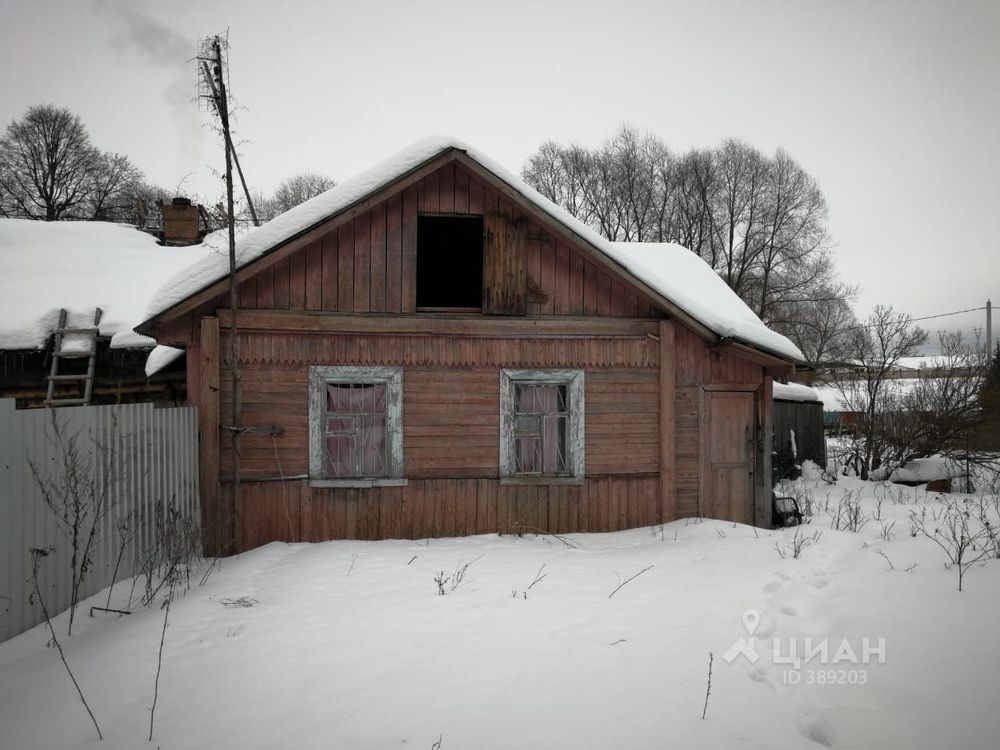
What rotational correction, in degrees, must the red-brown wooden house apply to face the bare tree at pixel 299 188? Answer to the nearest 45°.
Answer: approximately 180°

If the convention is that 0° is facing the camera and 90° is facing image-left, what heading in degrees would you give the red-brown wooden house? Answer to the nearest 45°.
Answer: approximately 0°

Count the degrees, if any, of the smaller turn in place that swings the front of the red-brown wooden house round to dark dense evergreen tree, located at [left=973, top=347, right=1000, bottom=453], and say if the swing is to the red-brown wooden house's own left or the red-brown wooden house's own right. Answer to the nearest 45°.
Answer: approximately 135° to the red-brown wooden house's own left

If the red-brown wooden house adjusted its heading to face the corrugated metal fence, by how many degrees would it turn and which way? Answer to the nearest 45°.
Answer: approximately 45° to its right

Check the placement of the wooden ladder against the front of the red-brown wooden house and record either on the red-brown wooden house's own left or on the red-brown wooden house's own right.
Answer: on the red-brown wooden house's own right
